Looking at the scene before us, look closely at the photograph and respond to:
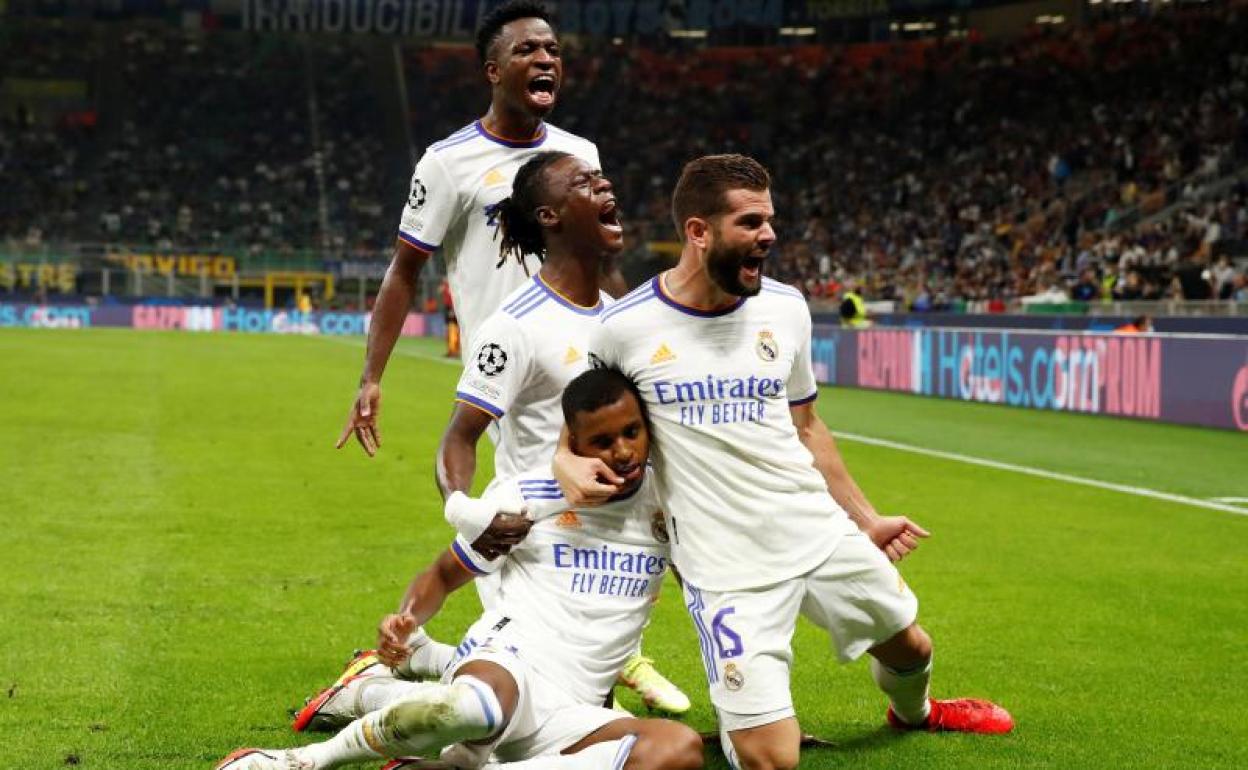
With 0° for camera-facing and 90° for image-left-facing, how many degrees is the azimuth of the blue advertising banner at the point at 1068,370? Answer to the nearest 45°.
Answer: approximately 45°

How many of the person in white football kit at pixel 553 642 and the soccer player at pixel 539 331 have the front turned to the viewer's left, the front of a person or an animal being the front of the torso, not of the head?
0

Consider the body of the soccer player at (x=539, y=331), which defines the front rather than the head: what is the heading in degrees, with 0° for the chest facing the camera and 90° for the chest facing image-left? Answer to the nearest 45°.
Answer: approximately 315°

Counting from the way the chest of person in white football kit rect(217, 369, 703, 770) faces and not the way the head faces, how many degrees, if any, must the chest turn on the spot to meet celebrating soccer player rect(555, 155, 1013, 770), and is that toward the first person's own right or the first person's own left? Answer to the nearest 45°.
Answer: approximately 45° to the first person's own left

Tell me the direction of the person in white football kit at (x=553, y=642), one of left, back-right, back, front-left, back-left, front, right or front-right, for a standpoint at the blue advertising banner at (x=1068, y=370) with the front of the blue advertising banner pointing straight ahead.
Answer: front-left
